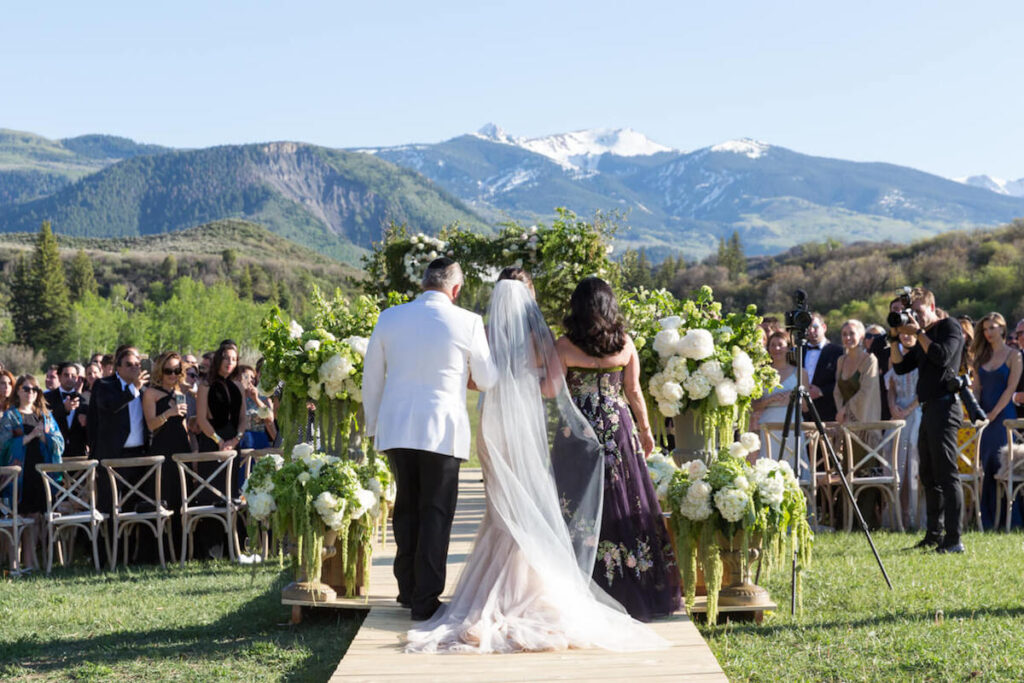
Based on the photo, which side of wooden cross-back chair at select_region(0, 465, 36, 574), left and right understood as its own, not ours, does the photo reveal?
back

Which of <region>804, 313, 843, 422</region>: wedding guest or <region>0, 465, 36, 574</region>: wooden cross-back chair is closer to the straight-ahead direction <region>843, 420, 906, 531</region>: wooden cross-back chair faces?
the wedding guest

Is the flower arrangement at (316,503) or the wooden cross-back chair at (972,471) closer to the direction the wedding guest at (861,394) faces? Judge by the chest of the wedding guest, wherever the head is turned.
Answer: the flower arrangement

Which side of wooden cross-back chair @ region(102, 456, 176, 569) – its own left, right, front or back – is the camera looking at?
back

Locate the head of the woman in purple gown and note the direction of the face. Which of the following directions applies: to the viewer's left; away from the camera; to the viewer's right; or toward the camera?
away from the camera

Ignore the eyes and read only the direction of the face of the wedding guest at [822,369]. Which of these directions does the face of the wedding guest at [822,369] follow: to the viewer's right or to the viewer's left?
to the viewer's left

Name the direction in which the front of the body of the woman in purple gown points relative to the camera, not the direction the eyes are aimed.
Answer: away from the camera

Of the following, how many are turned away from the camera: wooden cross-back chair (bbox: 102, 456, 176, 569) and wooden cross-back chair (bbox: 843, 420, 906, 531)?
2

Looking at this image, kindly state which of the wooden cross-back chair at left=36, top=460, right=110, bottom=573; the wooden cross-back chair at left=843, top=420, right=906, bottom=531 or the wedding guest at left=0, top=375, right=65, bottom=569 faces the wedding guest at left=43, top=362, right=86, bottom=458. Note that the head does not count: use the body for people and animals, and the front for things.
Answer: the wooden cross-back chair at left=36, top=460, right=110, bottom=573

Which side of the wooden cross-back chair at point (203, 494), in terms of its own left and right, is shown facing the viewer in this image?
back
